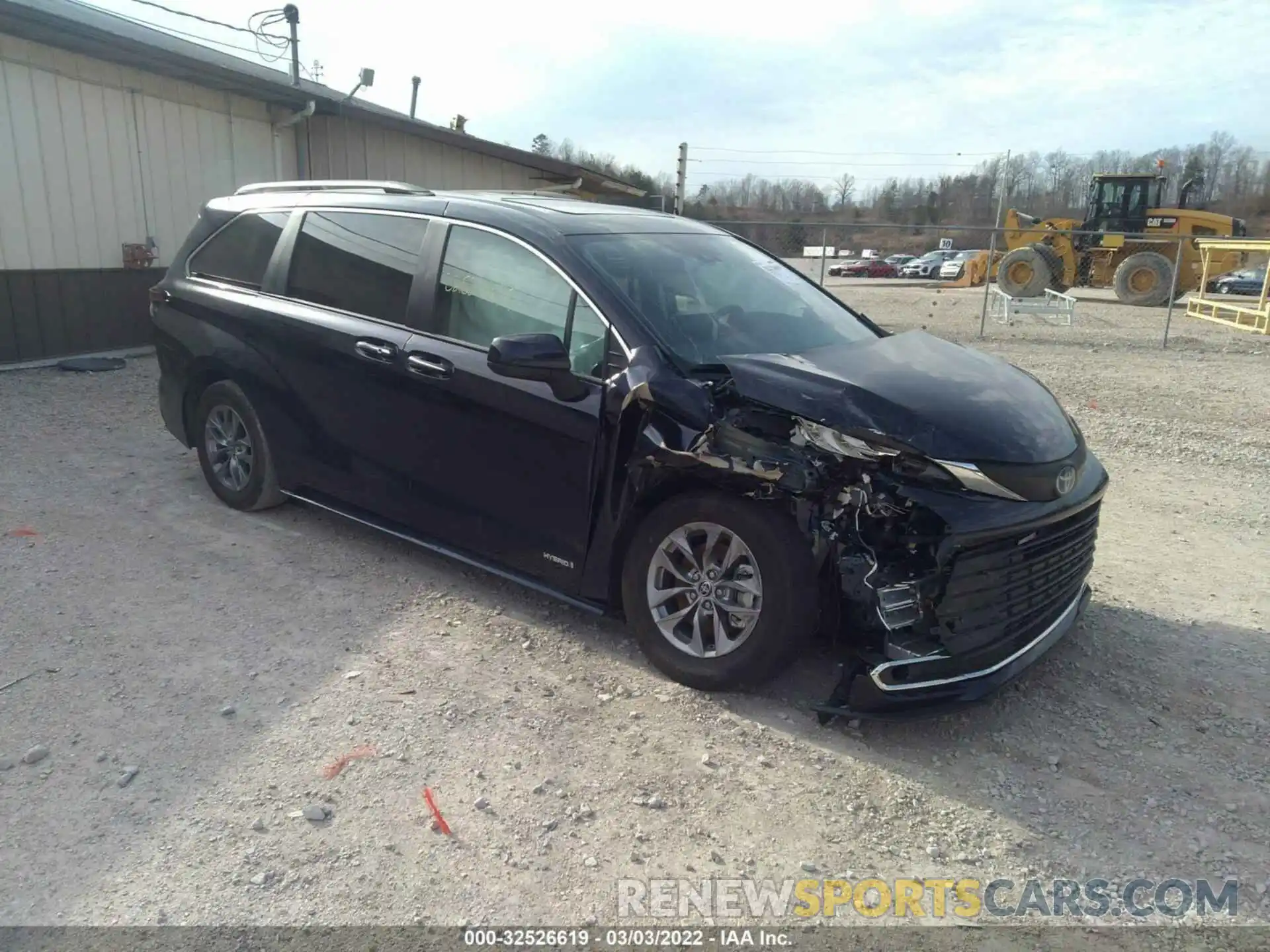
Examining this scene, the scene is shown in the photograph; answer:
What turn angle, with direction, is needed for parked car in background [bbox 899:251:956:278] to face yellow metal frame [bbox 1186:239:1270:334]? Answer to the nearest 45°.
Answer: approximately 45° to its left

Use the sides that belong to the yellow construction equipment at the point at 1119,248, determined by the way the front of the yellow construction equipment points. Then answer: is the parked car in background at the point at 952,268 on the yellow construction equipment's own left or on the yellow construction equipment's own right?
on the yellow construction equipment's own right

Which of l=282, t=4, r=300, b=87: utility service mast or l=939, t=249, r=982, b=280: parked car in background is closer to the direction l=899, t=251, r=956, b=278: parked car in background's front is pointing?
the utility service mast

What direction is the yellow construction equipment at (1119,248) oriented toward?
to the viewer's left

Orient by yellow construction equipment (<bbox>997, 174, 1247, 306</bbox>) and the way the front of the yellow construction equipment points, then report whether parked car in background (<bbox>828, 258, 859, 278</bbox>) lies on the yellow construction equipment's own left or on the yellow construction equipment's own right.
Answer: on the yellow construction equipment's own right

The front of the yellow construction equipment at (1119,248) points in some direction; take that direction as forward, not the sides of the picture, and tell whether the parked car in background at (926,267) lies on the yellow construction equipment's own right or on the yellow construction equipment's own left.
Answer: on the yellow construction equipment's own right

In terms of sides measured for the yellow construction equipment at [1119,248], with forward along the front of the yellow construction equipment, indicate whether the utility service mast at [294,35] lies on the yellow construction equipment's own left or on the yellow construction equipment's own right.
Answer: on the yellow construction equipment's own left

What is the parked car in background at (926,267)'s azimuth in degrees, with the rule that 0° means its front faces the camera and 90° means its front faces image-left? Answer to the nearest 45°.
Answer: approximately 45°

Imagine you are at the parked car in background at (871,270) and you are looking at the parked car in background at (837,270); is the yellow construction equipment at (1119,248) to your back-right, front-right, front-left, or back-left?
back-left

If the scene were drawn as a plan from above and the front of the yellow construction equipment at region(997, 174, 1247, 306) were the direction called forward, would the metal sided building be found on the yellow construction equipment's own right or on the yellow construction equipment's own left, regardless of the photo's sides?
on the yellow construction equipment's own left

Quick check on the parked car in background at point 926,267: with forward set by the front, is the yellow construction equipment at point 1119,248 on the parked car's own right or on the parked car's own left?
on the parked car's own left
